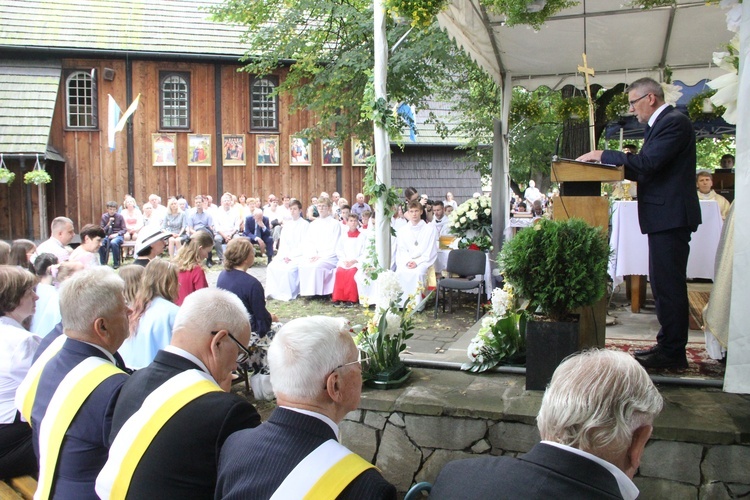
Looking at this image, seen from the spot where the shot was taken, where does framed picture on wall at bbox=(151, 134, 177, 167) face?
facing the viewer

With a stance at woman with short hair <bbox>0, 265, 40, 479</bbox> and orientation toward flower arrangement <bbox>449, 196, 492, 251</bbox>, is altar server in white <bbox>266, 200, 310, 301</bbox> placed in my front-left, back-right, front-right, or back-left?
front-left

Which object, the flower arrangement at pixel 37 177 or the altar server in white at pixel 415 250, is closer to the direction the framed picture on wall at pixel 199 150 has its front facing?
the altar server in white

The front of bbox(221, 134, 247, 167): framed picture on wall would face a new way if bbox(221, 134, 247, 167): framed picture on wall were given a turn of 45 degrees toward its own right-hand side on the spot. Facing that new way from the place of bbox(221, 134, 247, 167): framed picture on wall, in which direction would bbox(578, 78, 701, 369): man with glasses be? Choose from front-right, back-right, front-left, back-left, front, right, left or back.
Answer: front-left

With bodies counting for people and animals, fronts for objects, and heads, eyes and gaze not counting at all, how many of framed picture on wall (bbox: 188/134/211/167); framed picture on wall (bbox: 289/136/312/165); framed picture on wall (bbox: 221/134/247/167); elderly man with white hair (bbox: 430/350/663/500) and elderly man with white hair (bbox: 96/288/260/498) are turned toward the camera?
3

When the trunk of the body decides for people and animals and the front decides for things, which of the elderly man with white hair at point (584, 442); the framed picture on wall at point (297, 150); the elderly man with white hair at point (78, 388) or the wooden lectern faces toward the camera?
the framed picture on wall

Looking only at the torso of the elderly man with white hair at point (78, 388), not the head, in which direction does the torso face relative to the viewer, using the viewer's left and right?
facing away from the viewer and to the right of the viewer

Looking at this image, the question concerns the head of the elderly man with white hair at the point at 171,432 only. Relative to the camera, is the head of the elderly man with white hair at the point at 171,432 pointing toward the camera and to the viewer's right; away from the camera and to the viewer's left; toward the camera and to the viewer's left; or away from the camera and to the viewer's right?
away from the camera and to the viewer's right

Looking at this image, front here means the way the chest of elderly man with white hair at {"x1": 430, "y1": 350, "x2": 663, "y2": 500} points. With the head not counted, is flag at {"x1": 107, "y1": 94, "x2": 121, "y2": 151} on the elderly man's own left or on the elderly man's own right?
on the elderly man's own left

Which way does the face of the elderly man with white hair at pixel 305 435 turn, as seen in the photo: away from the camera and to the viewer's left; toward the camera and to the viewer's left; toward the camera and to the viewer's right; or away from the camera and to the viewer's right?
away from the camera and to the viewer's right

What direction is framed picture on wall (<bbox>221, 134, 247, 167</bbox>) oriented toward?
toward the camera

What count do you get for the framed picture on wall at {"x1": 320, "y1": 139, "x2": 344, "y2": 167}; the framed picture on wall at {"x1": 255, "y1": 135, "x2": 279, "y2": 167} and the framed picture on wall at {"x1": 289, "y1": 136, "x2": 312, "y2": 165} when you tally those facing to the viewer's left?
0

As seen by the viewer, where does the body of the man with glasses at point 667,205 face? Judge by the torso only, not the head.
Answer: to the viewer's left

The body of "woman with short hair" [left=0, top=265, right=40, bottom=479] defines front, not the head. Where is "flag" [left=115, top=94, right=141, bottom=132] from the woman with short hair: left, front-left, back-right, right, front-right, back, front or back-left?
front-left

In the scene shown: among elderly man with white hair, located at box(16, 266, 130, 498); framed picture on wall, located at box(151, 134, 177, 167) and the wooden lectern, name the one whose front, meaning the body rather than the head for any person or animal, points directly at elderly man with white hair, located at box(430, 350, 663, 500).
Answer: the framed picture on wall

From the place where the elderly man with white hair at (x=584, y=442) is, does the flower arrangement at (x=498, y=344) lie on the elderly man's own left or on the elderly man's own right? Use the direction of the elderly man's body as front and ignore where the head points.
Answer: on the elderly man's own left
